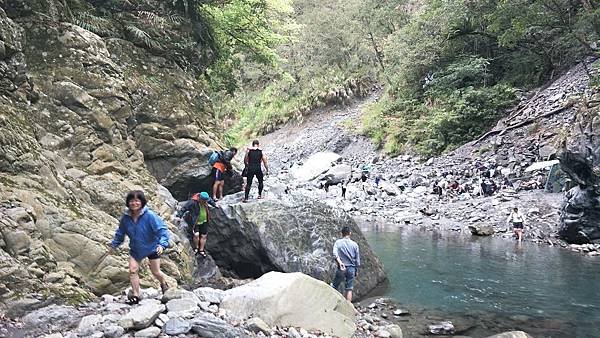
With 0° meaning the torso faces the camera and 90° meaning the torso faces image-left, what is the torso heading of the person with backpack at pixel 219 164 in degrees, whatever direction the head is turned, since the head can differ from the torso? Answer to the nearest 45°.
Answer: approximately 270°

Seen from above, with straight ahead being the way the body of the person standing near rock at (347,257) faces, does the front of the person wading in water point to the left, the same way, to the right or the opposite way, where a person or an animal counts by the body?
the opposite way

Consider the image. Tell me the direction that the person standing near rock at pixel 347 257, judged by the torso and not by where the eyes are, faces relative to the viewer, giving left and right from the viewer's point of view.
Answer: facing away from the viewer

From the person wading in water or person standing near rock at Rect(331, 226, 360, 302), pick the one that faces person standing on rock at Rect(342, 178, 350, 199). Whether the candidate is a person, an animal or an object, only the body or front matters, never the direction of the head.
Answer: person standing near rock at Rect(331, 226, 360, 302)

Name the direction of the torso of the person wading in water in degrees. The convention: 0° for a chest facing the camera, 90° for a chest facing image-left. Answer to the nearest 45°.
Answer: approximately 0°

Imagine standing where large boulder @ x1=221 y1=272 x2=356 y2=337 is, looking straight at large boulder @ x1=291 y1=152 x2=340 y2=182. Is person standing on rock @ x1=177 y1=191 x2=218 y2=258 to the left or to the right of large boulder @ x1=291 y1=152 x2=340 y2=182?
left

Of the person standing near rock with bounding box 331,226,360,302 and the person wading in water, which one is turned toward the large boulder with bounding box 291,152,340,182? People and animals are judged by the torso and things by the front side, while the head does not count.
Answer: the person standing near rock

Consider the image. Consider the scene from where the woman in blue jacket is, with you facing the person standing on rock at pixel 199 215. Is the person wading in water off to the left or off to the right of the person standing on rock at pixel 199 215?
right

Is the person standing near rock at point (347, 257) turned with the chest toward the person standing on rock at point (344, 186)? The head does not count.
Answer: yes
